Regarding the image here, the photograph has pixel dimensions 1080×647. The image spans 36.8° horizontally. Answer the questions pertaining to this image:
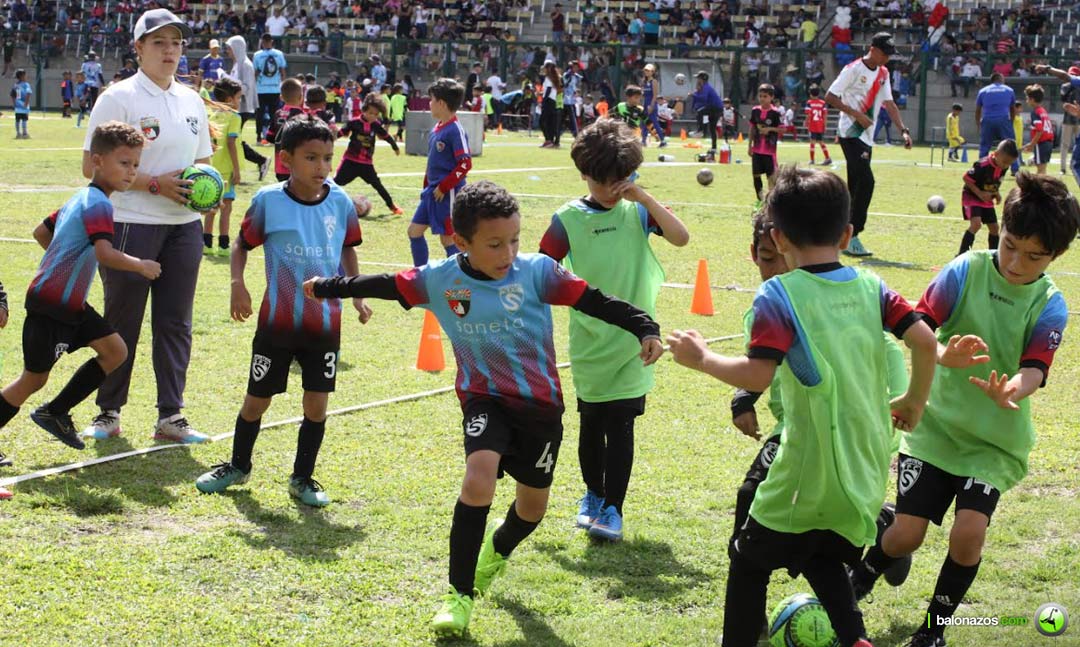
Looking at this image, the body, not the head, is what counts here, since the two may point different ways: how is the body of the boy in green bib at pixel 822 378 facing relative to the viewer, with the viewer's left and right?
facing away from the viewer and to the left of the viewer

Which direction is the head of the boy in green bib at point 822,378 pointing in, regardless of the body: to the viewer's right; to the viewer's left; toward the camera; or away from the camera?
away from the camera

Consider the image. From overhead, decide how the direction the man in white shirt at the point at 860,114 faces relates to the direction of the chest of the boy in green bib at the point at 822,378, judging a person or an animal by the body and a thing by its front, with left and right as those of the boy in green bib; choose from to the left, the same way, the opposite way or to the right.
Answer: the opposite way

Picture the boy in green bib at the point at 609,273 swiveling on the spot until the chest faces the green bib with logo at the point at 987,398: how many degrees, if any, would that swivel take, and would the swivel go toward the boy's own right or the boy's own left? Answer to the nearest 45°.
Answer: approximately 45° to the boy's own left

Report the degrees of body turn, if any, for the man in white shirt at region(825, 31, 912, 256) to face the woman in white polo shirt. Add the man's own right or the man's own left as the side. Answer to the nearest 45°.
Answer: approximately 45° to the man's own right

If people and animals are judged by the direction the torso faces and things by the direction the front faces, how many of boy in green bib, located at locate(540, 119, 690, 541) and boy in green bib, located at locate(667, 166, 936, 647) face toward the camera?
1

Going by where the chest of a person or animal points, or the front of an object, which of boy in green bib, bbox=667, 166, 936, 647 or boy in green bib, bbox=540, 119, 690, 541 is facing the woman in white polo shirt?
boy in green bib, bbox=667, 166, 936, 647

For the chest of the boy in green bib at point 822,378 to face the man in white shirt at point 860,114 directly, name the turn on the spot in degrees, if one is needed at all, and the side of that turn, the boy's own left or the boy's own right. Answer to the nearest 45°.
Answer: approximately 45° to the boy's own right

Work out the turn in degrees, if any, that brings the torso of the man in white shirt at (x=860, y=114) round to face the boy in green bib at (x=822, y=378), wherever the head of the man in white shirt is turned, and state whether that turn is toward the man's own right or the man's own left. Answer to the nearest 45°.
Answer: approximately 45° to the man's own right

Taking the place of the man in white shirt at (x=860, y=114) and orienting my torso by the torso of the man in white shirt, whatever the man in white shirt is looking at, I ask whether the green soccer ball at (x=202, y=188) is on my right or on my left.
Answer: on my right

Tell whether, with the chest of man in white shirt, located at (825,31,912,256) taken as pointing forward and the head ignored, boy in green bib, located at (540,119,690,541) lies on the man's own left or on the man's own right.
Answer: on the man's own right

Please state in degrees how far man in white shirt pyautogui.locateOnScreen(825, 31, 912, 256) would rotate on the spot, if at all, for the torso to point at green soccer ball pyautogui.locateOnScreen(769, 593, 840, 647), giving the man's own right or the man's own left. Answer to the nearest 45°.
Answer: approximately 45° to the man's own right
